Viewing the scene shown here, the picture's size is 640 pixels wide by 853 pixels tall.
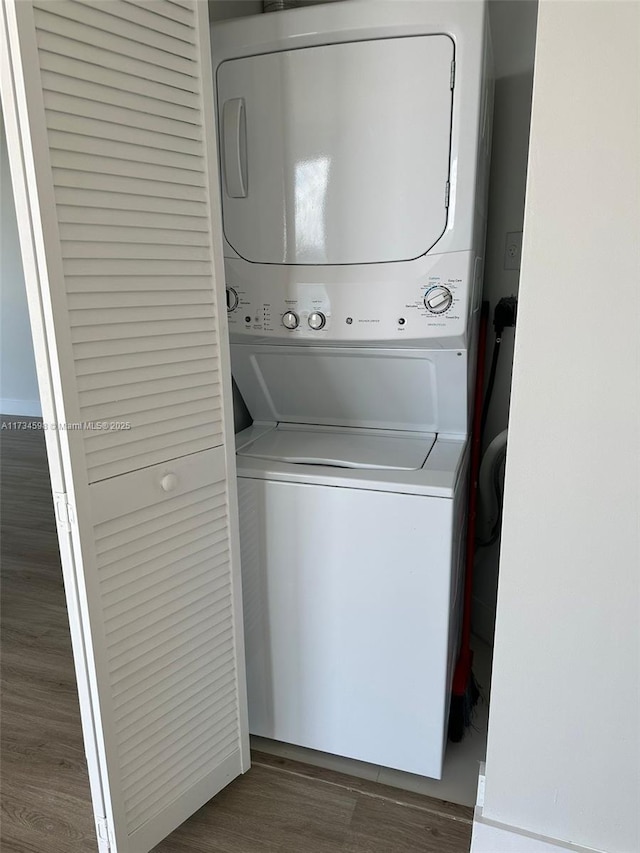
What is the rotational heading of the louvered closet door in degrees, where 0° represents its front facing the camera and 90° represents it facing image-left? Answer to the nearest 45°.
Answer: approximately 315°

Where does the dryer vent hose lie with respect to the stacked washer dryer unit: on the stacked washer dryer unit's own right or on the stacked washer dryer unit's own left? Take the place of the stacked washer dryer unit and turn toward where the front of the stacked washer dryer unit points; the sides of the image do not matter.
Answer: on the stacked washer dryer unit's own left

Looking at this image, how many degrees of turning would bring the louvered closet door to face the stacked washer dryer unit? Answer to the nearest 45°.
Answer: approximately 45° to its left

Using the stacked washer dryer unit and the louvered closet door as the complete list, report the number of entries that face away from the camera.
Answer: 0

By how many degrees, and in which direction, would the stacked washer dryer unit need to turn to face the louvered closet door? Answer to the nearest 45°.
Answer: approximately 45° to its right

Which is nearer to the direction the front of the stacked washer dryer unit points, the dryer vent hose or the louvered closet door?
the louvered closet door

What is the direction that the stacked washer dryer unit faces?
toward the camera
